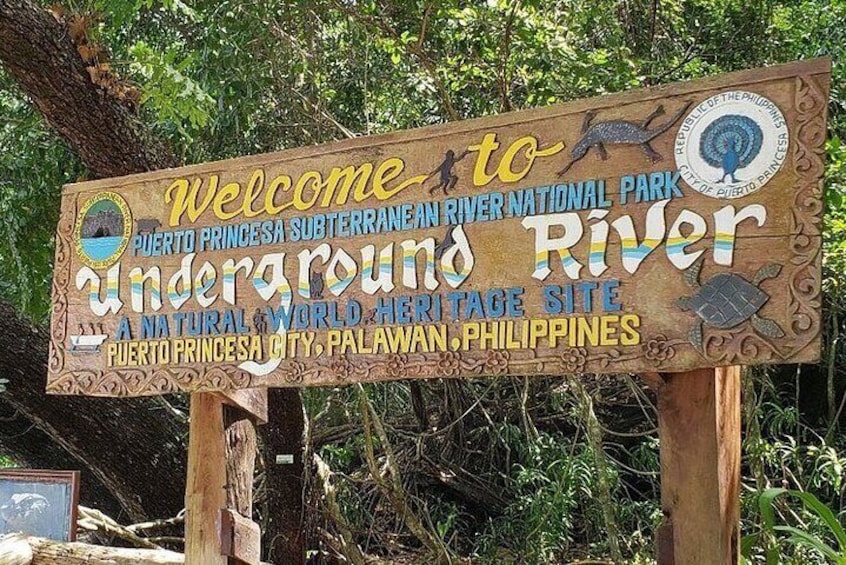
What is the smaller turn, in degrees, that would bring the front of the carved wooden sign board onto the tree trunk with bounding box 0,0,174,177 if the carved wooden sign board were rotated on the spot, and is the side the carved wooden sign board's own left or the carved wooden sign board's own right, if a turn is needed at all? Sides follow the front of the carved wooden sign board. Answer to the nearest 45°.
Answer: approximately 90° to the carved wooden sign board's own right

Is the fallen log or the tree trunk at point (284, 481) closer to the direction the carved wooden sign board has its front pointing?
the fallen log

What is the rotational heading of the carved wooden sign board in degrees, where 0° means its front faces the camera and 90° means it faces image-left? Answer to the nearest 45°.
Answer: approximately 45°

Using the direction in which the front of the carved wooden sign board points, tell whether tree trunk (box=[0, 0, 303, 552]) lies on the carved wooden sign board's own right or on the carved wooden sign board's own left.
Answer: on the carved wooden sign board's own right

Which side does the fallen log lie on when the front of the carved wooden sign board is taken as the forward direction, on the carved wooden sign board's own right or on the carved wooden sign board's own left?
on the carved wooden sign board's own right

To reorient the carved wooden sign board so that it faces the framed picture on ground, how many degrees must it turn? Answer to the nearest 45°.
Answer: approximately 90° to its right

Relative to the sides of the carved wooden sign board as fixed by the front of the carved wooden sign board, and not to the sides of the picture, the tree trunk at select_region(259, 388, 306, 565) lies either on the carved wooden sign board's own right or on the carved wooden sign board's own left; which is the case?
on the carved wooden sign board's own right
